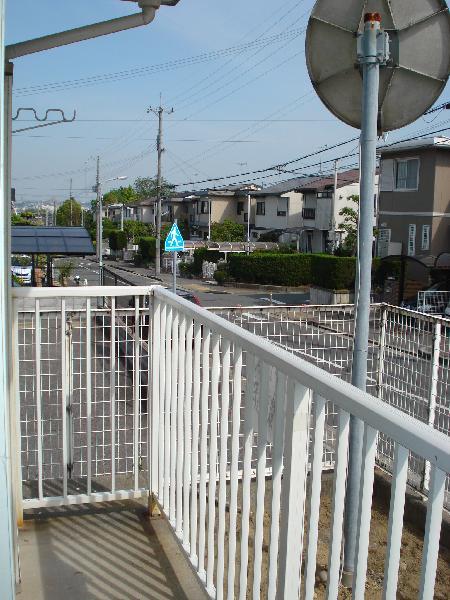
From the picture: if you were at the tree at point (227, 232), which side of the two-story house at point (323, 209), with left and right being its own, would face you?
right

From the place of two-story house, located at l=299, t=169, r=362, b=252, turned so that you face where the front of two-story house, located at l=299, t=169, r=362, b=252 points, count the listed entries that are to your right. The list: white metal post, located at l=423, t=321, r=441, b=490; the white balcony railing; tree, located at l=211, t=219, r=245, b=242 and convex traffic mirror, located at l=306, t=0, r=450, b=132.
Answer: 1

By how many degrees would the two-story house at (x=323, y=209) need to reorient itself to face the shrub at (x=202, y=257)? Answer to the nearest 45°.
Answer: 0° — it already faces it

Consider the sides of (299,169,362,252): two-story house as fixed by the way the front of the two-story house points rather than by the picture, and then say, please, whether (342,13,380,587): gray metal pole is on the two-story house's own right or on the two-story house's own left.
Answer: on the two-story house's own left

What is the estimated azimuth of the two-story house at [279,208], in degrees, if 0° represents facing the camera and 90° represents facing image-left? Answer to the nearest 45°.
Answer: approximately 45°

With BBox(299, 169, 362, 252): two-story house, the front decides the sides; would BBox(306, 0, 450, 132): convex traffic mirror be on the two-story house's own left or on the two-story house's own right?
on the two-story house's own left

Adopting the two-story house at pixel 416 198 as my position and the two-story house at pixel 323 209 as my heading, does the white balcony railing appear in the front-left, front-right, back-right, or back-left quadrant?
back-left

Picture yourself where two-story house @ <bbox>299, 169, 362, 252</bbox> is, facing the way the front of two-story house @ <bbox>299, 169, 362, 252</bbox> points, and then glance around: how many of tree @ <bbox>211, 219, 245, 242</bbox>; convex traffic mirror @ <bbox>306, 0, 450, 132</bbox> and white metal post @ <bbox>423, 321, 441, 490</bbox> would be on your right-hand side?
1

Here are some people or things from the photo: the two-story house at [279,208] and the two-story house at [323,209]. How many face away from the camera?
0

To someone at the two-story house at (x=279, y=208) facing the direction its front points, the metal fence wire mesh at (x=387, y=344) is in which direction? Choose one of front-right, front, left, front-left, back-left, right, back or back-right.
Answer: front-left

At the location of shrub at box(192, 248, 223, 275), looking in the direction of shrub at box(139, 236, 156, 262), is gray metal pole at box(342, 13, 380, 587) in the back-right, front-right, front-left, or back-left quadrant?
back-left

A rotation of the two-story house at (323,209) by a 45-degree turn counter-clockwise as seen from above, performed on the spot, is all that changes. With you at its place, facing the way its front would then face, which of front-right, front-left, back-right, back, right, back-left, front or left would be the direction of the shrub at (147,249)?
right

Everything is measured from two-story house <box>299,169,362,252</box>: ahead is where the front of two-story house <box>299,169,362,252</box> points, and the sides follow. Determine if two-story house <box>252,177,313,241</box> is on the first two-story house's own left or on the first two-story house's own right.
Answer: on the first two-story house's own right

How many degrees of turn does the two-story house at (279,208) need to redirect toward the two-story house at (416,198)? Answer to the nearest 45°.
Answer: approximately 45° to its left

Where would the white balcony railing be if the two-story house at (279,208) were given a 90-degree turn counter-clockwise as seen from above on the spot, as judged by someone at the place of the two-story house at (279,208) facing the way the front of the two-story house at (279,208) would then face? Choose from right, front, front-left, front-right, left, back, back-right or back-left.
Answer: front-right

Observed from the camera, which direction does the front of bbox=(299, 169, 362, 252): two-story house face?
facing the viewer and to the left of the viewer
